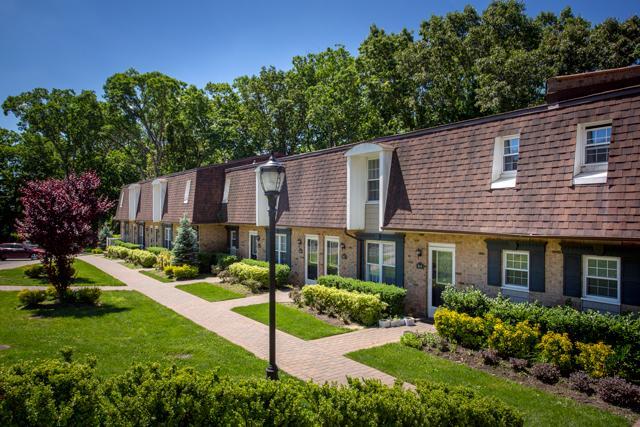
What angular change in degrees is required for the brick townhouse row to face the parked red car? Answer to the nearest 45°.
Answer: approximately 90° to its right

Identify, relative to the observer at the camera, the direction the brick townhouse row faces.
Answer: facing the viewer and to the left of the viewer

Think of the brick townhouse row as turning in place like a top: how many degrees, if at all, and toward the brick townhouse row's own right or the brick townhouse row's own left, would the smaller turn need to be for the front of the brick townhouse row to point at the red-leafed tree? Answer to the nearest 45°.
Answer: approximately 45° to the brick townhouse row's own right

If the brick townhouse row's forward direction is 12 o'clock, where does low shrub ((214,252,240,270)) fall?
The low shrub is roughly at 3 o'clock from the brick townhouse row.

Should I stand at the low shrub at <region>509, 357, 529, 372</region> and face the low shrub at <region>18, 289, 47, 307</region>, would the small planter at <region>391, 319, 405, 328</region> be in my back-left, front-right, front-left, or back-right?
front-right
